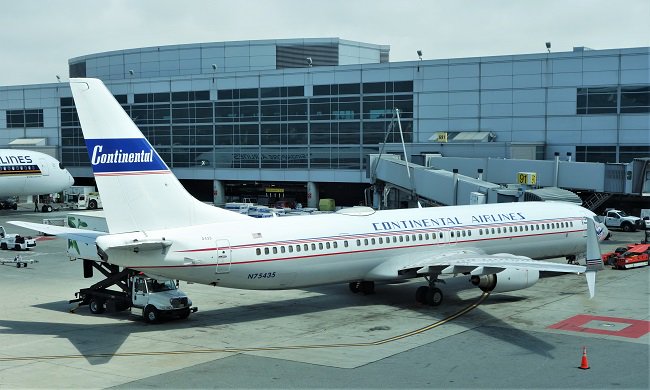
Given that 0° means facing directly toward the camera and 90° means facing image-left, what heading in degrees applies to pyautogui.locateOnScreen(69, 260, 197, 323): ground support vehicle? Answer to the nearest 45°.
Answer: approximately 315°

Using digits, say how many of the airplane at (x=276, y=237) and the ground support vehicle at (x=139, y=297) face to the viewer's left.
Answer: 0

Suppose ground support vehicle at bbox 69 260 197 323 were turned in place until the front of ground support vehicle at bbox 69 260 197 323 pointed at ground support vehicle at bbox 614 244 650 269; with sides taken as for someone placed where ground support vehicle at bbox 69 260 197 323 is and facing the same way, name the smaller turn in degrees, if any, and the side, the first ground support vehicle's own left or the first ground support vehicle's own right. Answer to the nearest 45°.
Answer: approximately 45° to the first ground support vehicle's own left

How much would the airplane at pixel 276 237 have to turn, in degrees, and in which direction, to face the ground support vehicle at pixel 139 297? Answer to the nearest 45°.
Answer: approximately 135° to its left

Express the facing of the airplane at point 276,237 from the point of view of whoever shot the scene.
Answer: facing away from the viewer and to the right of the viewer

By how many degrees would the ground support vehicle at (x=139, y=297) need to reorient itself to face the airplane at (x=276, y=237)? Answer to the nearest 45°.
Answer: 0° — it already faces it

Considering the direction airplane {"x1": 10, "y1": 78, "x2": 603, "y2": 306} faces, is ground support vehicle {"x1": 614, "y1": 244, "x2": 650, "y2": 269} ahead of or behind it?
ahead
